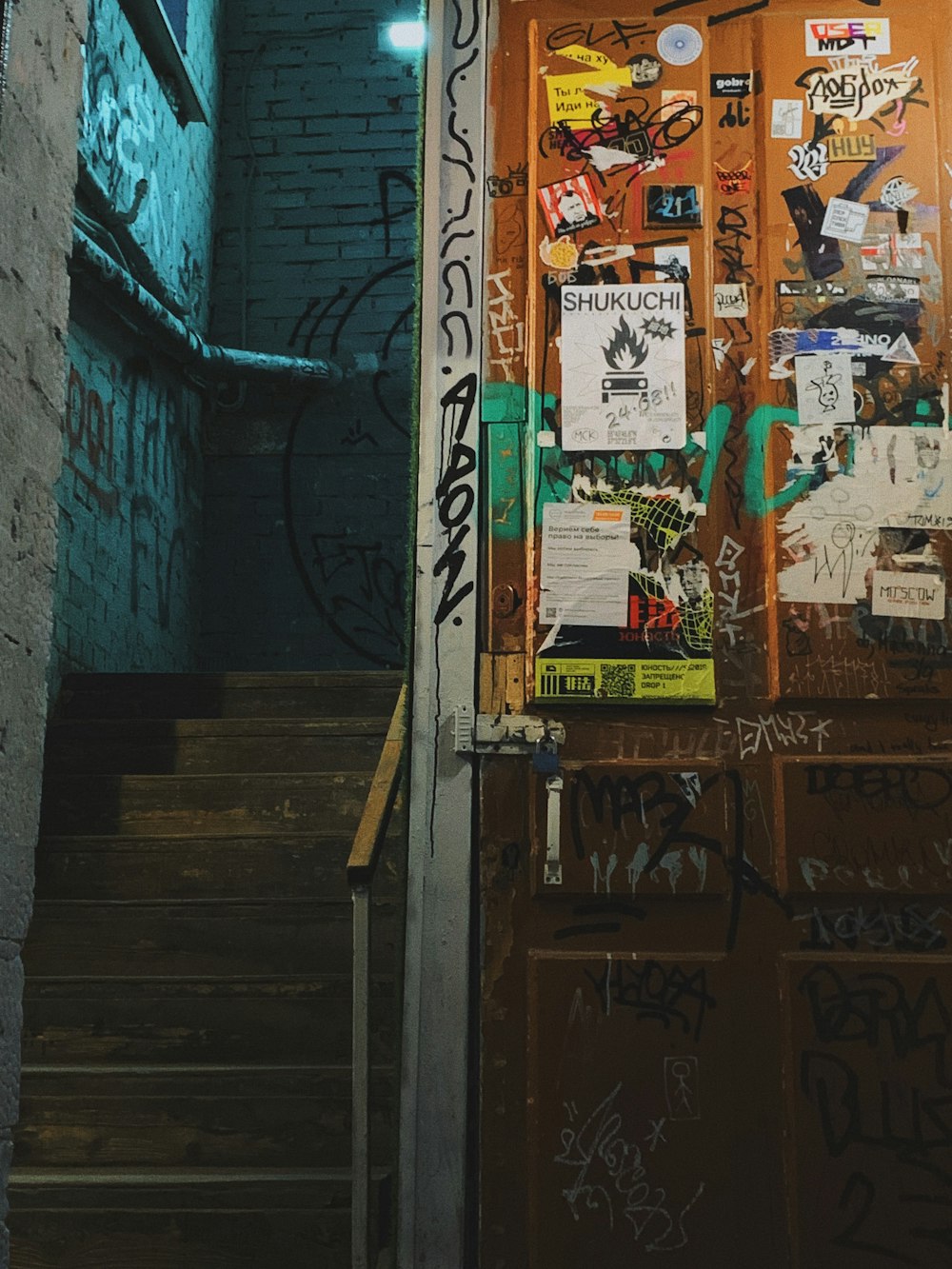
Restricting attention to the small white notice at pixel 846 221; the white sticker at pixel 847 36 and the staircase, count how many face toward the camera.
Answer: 3

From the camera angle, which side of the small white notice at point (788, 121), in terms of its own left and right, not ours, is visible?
front

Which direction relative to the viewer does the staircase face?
toward the camera

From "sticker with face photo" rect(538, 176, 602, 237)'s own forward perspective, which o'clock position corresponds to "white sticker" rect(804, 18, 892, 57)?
The white sticker is roughly at 9 o'clock from the sticker with face photo.

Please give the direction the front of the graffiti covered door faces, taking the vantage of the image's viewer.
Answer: facing the viewer

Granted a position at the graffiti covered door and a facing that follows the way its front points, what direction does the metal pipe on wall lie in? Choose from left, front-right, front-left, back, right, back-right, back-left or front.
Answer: back-right

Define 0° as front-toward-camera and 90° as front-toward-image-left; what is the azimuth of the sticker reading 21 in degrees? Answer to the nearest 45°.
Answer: approximately 0°
